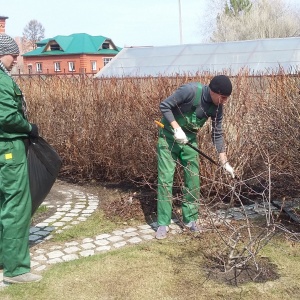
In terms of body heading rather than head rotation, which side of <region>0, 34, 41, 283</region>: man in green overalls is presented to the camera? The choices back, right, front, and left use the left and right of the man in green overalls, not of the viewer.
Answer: right

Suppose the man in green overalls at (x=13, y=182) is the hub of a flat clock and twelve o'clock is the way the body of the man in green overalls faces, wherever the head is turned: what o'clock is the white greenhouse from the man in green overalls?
The white greenhouse is roughly at 10 o'clock from the man in green overalls.

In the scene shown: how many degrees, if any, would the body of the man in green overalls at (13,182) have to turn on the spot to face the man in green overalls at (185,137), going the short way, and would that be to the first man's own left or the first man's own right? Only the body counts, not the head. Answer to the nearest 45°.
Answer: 0° — they already face them

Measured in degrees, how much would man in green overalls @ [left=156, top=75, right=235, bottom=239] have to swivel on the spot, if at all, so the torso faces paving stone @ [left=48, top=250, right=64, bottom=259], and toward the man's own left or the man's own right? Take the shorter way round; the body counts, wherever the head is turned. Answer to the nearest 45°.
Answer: approximately 90° to the man's own right

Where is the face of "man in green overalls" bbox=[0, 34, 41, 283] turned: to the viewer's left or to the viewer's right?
to the viewer's right

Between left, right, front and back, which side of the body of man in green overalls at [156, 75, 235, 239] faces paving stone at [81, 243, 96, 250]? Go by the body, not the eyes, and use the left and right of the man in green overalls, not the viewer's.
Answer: right

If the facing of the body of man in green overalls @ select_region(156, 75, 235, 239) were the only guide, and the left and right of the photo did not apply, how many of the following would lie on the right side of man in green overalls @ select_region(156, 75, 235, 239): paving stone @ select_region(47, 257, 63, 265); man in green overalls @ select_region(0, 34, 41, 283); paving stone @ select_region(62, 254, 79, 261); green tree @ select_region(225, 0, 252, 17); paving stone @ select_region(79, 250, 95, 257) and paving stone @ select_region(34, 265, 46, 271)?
5

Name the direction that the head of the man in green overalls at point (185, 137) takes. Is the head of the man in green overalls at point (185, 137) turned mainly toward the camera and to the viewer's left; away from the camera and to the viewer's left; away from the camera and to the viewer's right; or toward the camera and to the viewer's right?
toward the camera and to the viewer's right

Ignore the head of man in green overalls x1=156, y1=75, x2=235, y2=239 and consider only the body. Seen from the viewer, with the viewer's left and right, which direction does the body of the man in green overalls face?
facing the viewer and to the right of the viewer

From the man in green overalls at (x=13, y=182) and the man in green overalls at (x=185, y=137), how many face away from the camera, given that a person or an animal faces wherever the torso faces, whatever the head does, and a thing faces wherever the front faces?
0

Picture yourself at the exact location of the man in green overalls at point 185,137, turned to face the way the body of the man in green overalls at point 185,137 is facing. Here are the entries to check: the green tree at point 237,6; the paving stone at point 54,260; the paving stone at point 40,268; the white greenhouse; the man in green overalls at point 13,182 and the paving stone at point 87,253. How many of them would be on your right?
4
